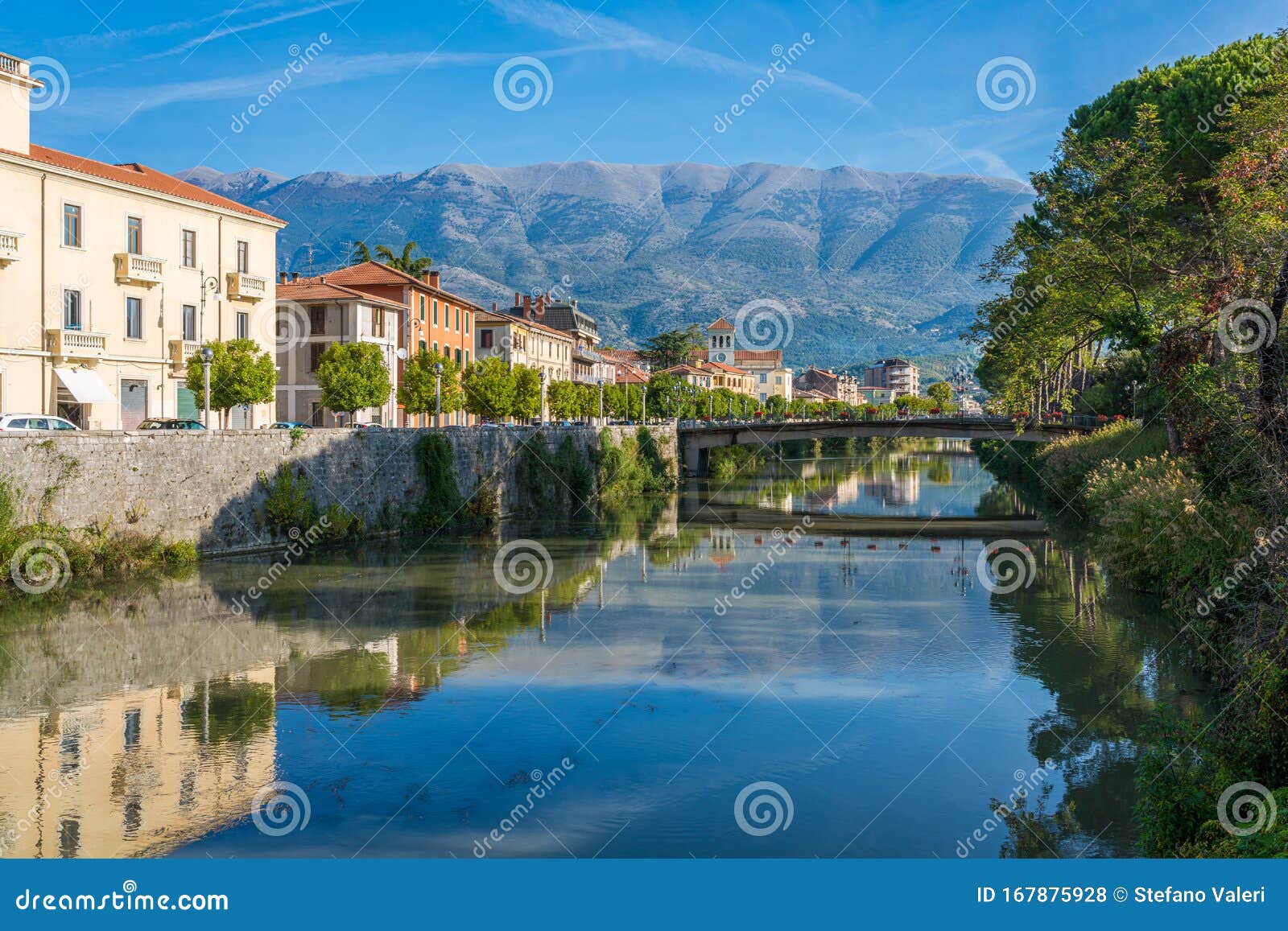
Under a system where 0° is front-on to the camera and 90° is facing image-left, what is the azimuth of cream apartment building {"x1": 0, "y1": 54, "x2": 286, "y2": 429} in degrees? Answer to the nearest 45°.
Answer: approximately 315°

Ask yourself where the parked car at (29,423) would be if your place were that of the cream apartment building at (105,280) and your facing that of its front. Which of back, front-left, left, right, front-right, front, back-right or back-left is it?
front-right

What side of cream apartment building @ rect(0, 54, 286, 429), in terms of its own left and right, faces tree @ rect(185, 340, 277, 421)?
front

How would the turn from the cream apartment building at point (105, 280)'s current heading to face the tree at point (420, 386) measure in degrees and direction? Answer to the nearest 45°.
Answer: approximately 90° to its left

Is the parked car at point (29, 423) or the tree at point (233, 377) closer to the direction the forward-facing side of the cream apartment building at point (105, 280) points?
the tree
